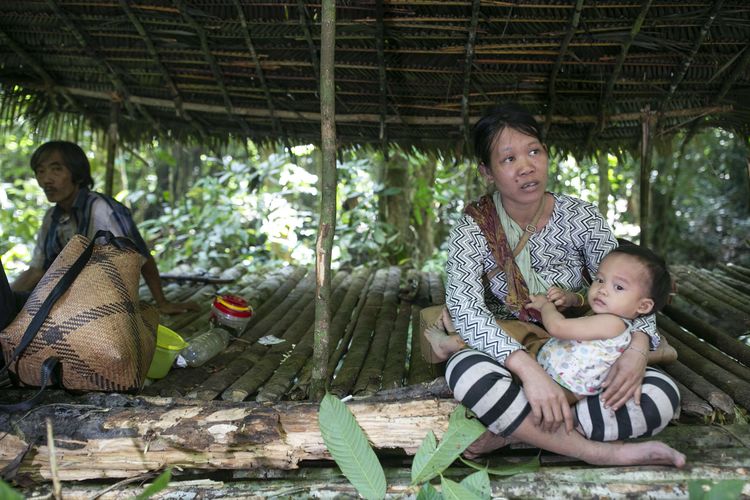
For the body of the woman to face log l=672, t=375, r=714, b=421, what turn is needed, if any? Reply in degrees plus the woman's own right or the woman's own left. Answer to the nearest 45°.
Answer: approximately 90° to the woman's own left

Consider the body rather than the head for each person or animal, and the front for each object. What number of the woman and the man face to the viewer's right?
0

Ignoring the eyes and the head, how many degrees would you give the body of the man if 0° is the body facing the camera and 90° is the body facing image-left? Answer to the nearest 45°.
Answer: approximately 45°

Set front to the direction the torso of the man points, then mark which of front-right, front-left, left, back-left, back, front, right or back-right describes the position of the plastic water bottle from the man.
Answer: left

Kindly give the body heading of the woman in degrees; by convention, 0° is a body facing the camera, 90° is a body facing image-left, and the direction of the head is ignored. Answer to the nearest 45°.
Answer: approximately 0°

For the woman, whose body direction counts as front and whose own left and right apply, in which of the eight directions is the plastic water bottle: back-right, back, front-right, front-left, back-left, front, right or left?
right

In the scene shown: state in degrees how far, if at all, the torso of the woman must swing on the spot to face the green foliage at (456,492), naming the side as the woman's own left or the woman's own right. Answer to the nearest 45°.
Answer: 0° — they already face it

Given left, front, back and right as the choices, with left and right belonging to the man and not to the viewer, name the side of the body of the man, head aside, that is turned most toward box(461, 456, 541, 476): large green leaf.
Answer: left

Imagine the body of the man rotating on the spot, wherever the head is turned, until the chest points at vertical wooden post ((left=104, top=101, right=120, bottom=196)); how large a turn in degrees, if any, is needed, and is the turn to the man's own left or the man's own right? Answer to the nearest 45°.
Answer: approximately 135° to the man's own right

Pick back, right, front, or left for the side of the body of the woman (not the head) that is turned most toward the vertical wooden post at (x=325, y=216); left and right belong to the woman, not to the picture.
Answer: right
